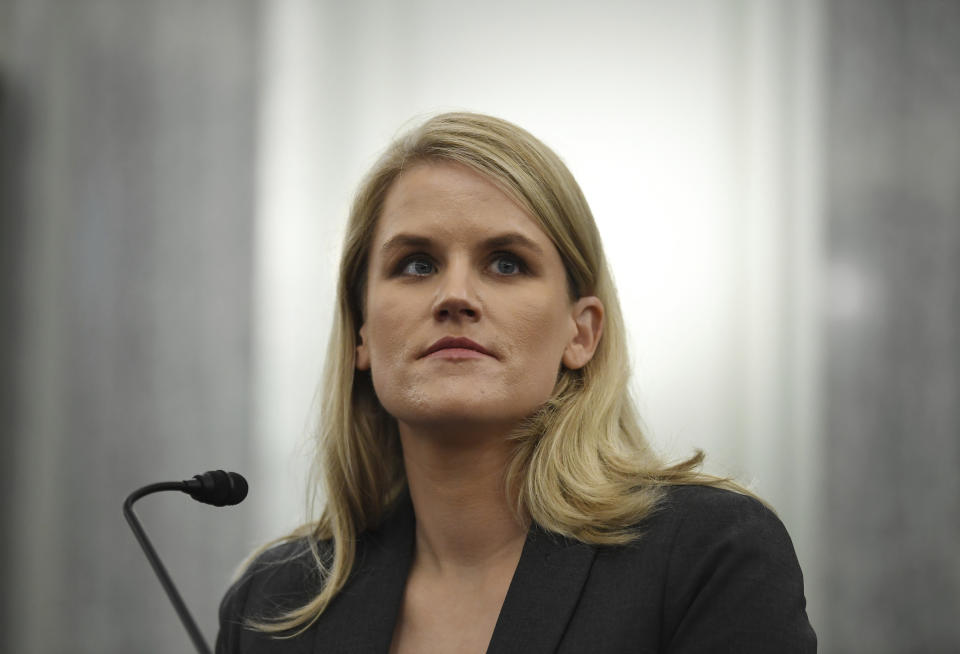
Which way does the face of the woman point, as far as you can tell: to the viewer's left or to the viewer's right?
to the viewer's left

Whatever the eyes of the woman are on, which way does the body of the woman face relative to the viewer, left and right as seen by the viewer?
facing the viewer and to the left of the viewer
